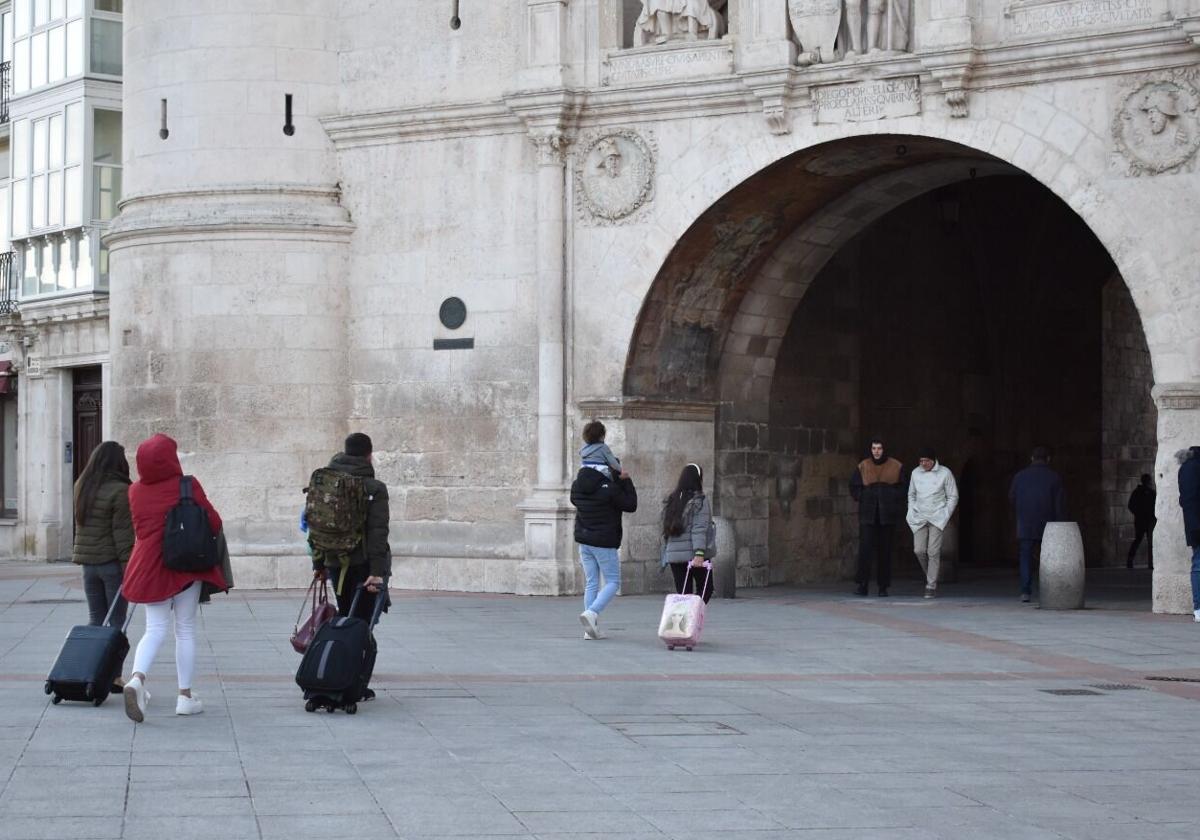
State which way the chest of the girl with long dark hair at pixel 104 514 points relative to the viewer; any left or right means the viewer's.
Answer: facing away from the viewer and to the right of the viewer

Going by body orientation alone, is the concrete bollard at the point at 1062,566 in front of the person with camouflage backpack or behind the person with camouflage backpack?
in front

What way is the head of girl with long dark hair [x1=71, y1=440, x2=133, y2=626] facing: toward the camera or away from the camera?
away from the camera

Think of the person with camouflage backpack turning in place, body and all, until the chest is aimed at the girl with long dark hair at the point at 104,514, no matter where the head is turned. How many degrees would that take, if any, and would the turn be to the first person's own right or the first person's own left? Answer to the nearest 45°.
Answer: approximately 135° to the first person's own left

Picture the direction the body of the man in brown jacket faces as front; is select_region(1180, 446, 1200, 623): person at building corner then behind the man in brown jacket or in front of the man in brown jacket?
in front

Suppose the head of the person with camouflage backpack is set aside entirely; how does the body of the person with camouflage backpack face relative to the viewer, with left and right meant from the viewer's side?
facing away from the viewer and to the right of the viewer

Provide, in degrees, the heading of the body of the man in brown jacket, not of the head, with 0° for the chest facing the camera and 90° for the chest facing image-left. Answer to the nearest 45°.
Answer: approximately 0°

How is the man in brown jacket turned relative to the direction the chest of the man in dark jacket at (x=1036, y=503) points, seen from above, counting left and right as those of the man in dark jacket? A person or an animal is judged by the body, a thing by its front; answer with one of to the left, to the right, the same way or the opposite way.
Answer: the opposite way

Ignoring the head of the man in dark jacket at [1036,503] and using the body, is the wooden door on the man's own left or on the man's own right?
on the man's own left

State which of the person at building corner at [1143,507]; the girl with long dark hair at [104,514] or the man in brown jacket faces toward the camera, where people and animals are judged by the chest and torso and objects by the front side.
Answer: the man in brown jacket

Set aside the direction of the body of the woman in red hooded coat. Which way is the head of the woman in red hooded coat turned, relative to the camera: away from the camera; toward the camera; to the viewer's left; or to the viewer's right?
away from the camera
